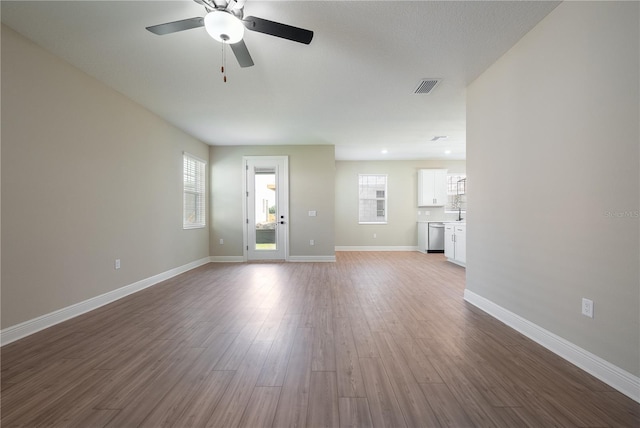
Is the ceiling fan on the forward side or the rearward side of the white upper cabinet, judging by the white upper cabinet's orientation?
on the forward side

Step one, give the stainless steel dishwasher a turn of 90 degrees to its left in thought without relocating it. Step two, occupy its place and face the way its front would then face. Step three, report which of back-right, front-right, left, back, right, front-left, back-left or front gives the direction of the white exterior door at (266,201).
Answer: back-right

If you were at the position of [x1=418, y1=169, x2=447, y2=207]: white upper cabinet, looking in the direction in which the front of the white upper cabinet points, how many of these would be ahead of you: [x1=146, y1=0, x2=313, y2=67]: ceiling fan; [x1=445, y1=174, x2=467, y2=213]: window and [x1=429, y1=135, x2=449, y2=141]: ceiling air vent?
2

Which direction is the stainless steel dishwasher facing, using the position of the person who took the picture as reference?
facing the viewer

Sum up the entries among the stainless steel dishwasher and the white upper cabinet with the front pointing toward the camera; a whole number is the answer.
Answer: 2

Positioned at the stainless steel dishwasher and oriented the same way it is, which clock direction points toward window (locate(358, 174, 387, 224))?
The window is roughly at 3 o'clock from the stainless steel dishwasher.

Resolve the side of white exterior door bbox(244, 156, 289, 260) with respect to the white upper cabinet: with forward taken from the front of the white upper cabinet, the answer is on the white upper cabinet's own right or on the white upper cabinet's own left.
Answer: on the white upper cabinet's own right

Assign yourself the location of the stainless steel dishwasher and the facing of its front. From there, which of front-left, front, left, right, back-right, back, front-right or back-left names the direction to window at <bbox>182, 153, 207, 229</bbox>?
front-right

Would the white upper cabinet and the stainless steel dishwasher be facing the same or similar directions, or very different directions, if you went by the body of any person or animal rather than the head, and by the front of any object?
same or similar directions

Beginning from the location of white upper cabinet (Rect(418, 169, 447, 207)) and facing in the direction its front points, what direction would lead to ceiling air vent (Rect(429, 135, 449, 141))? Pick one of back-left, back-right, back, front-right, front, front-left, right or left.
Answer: front

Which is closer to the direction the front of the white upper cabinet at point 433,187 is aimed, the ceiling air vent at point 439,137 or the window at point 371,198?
the ceiling air vent

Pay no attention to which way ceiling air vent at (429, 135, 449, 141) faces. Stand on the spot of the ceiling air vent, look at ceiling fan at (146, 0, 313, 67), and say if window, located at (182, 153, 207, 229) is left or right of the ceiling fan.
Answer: right
